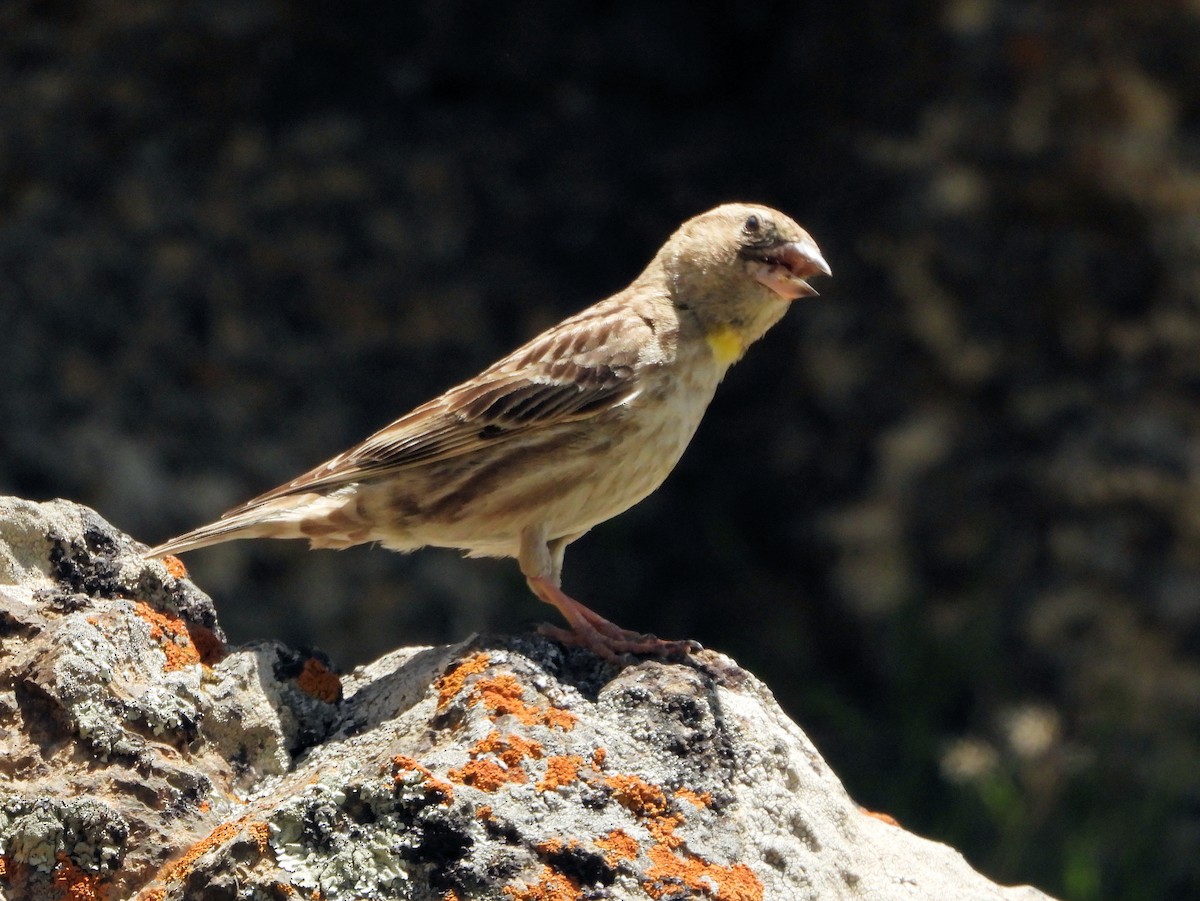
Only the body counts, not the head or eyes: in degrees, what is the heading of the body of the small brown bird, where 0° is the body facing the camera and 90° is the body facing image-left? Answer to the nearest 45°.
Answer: approximately 270°
